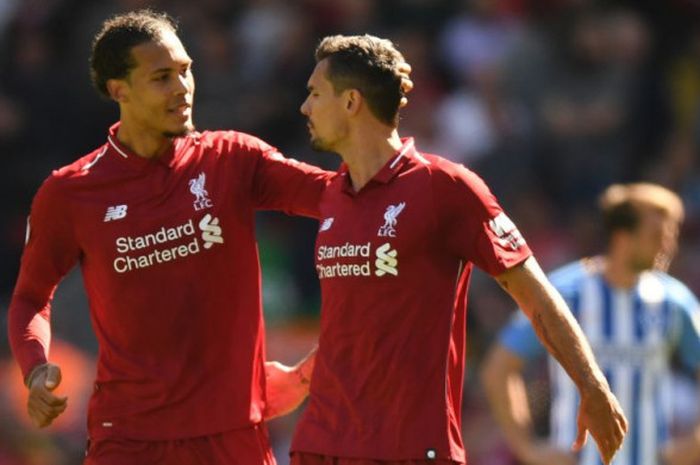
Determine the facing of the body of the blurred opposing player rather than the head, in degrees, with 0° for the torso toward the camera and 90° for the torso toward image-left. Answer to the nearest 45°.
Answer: approximately 0°
